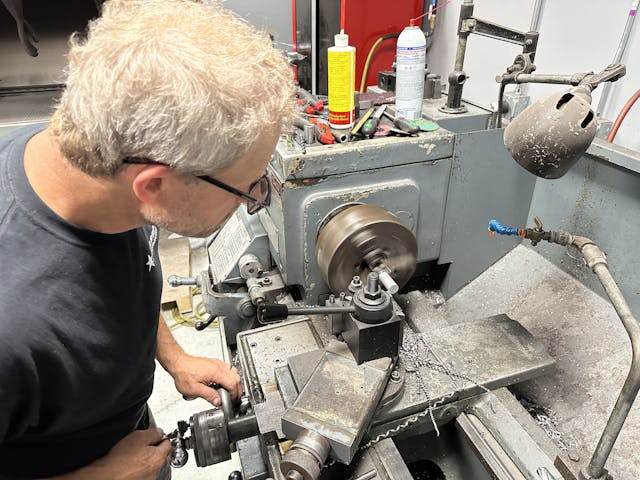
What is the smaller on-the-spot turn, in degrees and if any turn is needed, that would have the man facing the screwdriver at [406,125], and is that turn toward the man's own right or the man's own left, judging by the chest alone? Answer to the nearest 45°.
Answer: approximately 45° to the man's own left

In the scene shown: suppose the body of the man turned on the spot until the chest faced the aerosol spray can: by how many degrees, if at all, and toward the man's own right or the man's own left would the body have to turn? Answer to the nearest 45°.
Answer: approximately 45° to the man's own left

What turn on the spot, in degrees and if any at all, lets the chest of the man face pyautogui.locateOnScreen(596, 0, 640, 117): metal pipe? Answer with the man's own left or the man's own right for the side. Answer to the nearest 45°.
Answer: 0° — they already face it

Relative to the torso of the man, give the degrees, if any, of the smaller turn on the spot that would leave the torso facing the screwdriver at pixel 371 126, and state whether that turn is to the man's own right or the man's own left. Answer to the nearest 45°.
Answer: approximately 45° to the man's own left

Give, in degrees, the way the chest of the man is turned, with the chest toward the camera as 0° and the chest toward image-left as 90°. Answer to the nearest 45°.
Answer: approximately 270°

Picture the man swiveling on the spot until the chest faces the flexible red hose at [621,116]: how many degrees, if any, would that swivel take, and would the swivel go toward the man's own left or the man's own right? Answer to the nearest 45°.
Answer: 0° — they already face it

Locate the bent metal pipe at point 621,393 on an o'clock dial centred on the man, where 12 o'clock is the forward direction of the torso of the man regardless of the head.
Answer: The bent metal pipe is roughly at 1 o'clock from the man.

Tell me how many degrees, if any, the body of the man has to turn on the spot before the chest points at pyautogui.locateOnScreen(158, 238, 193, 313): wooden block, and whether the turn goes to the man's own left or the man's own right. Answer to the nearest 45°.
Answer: approximately 90° to the man's own left

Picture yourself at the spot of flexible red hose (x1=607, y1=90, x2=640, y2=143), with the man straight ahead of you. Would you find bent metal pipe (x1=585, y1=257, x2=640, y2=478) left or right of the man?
left
